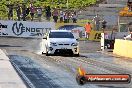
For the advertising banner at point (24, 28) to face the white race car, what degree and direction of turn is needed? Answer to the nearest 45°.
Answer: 0° — it already faces it

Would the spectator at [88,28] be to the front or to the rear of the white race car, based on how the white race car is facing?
to the rear

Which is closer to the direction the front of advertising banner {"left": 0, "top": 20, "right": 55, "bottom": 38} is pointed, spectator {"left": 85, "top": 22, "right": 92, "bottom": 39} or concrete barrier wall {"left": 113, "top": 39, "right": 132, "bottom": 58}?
the concrete barrier wall

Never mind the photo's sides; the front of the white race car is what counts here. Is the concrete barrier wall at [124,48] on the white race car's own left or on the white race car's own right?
on the white race car's own left

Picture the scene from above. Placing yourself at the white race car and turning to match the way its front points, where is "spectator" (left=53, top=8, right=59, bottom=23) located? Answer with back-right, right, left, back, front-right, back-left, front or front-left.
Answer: back

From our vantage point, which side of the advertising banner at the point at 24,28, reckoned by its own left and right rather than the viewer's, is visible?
front

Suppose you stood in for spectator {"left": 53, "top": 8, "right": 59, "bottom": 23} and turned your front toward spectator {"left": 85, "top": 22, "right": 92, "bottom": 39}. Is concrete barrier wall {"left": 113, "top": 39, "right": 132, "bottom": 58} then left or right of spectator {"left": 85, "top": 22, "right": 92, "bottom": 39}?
right

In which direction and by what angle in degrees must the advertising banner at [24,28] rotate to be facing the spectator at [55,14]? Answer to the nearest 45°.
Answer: approximately 90° to its left

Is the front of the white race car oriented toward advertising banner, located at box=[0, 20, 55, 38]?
no
